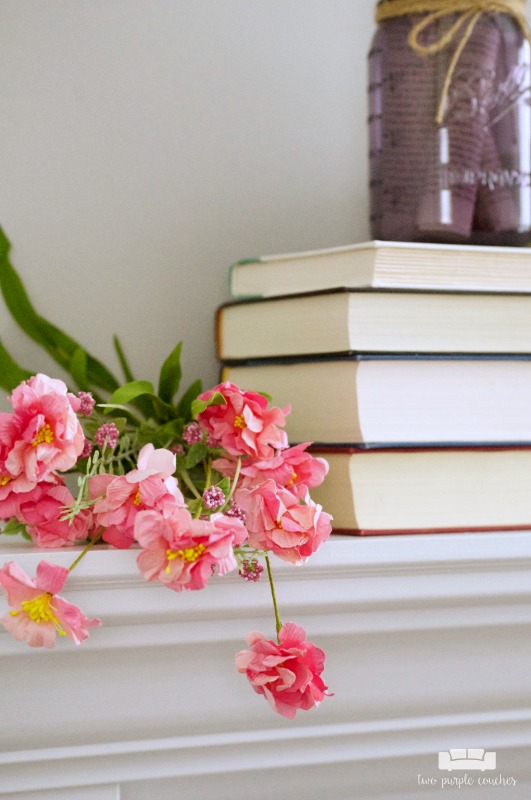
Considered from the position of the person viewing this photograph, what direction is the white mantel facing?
facing the viewer
